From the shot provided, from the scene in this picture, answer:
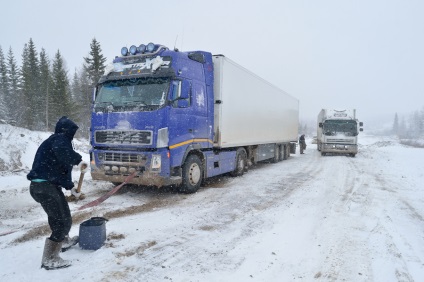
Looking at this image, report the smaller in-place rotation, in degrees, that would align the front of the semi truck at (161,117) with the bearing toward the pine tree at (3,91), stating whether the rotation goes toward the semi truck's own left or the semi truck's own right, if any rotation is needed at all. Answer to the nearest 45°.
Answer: approximately 90° to the semi truck's own right

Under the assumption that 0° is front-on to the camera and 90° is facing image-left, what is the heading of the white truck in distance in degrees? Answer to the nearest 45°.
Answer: approximately 0°

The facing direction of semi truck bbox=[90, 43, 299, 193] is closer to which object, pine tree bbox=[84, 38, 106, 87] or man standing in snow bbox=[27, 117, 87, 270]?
the man standing in snow

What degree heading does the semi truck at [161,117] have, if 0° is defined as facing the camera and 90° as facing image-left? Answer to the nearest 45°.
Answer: approximately 45°

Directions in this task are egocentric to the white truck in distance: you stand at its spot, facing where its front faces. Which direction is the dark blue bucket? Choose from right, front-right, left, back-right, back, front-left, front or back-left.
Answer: front

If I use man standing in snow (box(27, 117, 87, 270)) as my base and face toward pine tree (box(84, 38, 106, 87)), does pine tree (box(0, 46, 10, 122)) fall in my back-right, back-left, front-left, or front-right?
front-left

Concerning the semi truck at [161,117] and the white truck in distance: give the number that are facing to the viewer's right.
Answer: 0

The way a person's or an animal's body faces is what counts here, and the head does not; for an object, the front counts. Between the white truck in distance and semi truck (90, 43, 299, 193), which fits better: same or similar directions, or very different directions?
same or similar directions

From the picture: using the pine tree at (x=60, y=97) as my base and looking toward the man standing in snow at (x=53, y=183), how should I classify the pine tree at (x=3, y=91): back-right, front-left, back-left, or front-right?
back-right

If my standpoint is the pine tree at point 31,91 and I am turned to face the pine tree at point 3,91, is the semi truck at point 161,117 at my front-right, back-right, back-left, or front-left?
back-left

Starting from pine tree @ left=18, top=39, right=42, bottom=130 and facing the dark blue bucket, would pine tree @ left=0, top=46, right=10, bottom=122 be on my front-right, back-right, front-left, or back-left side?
back-right

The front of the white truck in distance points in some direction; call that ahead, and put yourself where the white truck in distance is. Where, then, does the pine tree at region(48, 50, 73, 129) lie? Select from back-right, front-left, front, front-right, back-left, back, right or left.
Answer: right

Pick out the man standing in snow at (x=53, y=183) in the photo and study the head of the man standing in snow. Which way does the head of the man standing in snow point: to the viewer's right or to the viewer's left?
to the viewer's right

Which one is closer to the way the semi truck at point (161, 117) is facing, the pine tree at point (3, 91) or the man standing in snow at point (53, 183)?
the man standing in snow

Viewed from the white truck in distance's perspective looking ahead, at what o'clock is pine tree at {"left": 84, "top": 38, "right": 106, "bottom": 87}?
The pine tree is roughly at 3 o'clock from the white truck in distance.
